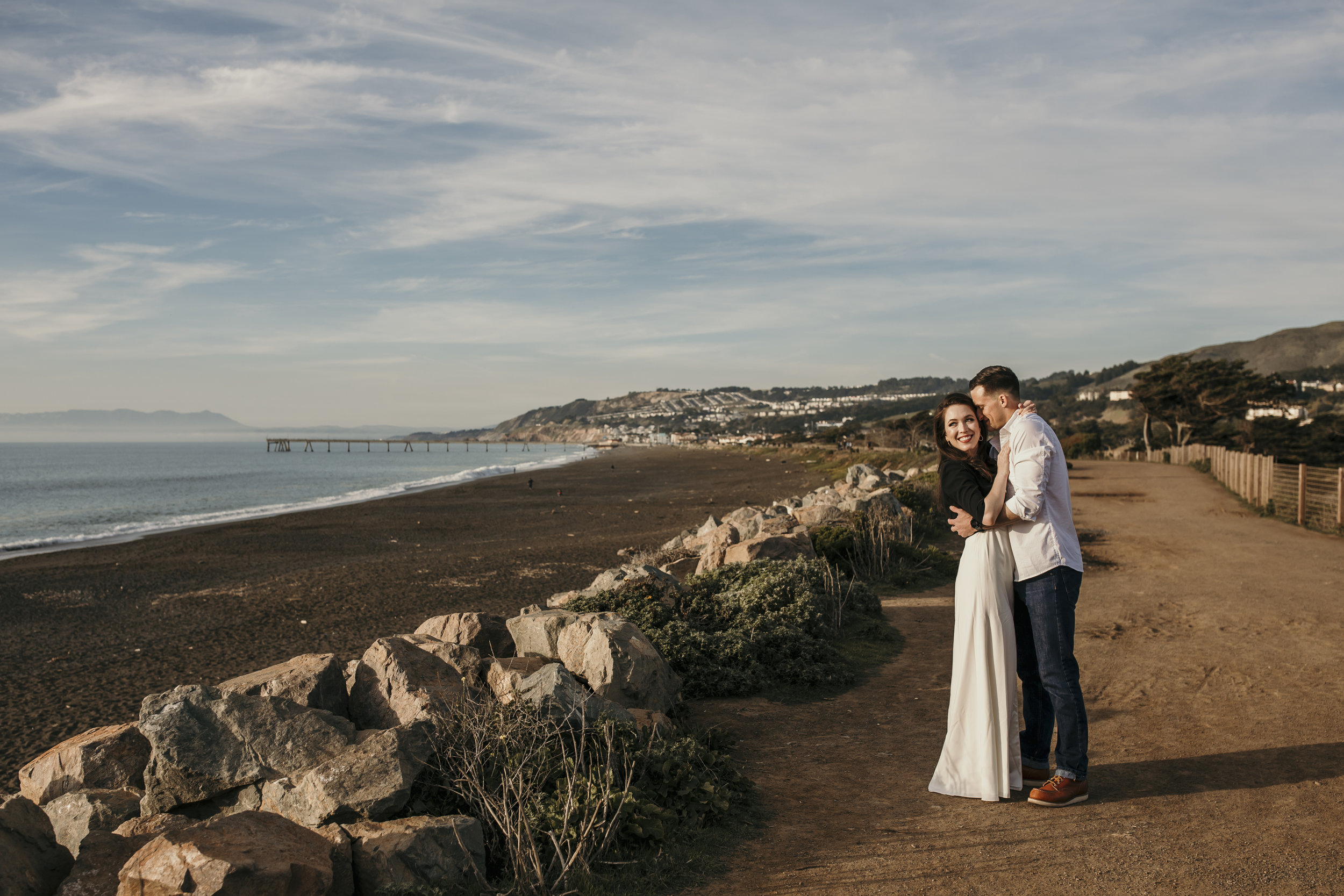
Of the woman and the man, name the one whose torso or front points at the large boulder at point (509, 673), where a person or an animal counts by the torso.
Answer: the man

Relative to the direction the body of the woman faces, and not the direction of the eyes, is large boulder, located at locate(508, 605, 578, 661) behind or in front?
behind

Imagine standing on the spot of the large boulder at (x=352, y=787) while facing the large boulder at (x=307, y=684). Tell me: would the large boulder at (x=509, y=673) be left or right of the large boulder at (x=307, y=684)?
right

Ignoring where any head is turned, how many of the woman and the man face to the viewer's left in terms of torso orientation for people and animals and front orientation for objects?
1

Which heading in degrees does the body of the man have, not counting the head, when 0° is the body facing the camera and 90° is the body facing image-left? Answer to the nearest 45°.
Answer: approximately 90°

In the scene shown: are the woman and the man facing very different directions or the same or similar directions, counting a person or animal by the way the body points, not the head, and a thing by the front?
very different directions
